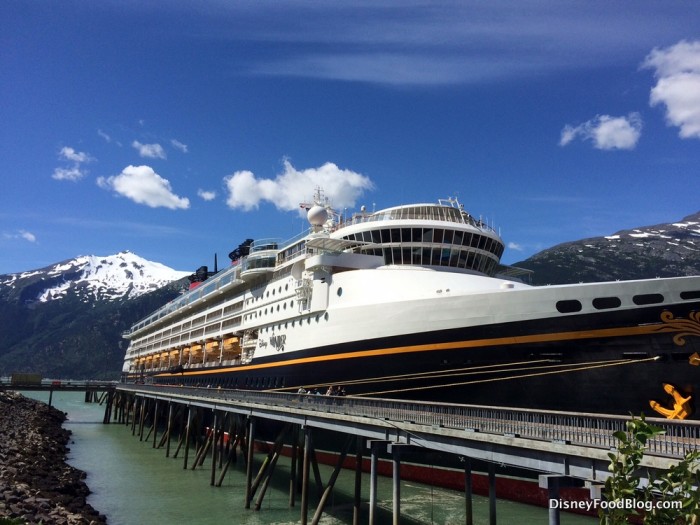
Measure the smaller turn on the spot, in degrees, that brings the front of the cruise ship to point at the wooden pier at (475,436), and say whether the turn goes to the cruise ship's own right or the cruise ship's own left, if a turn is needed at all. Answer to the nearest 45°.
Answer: approximately 45° to the cruise ship's own right

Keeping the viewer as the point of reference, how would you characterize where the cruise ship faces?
facing the viewer and to the right of the viewer
